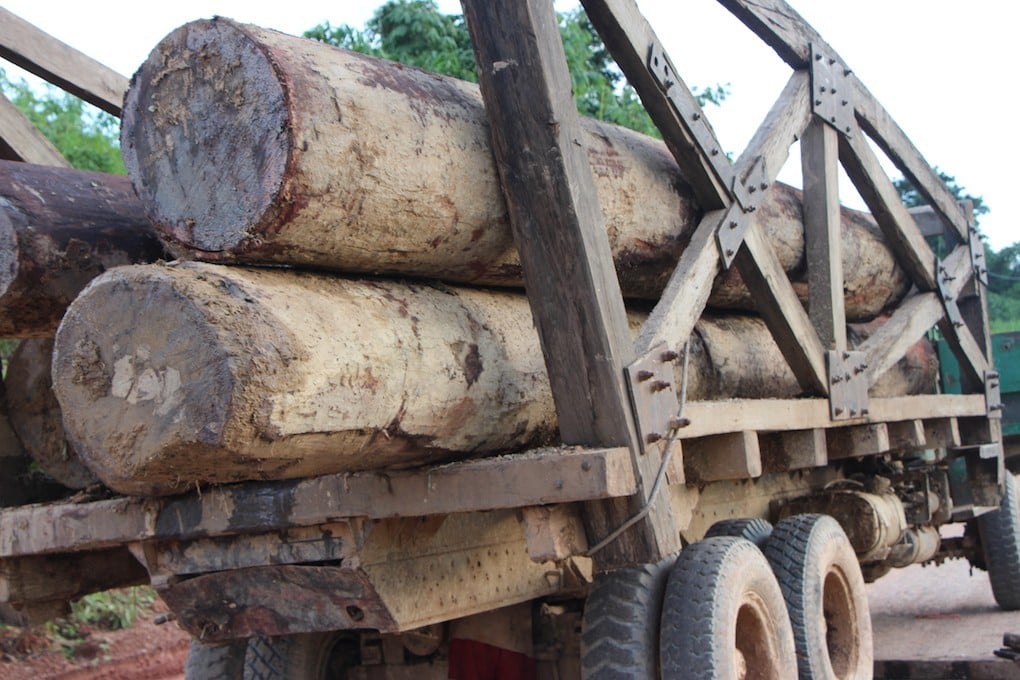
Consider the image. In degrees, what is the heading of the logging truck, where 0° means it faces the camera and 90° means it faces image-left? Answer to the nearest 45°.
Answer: approximately 225°
